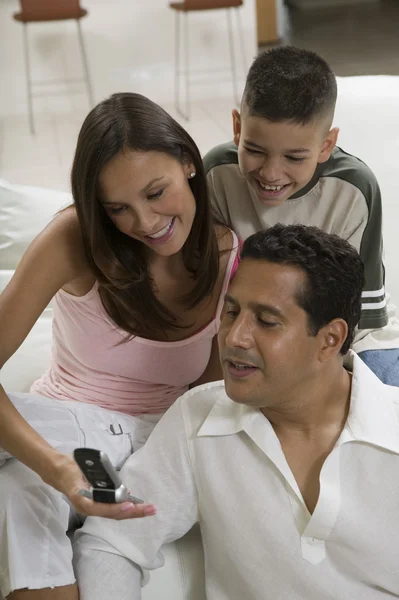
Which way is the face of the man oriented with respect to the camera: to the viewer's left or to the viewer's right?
to the viewer's left

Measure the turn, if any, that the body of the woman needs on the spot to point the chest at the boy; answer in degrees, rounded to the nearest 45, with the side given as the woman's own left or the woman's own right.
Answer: approximately 135° to the woman's own left

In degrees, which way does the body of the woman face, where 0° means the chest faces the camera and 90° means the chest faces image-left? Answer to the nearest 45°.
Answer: approximately 0°

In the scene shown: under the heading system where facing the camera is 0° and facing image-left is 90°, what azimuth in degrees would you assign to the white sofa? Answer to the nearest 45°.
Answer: approximately 0°
